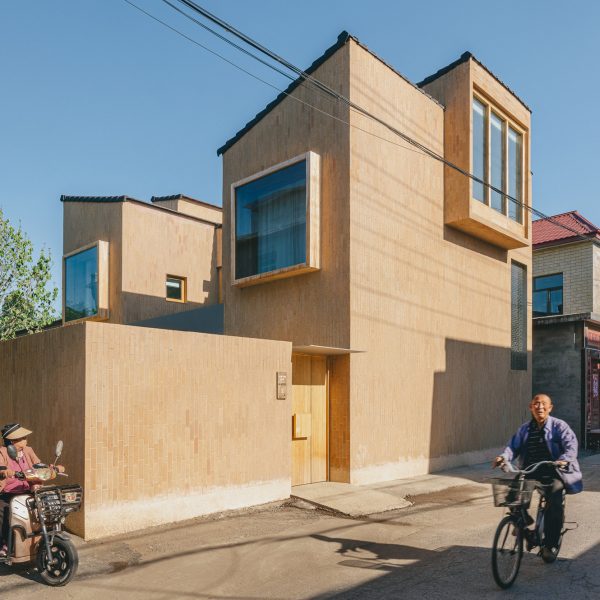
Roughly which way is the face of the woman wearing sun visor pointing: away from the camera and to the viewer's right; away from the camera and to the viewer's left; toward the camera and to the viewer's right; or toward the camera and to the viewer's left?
toward the camera and to the viewer's right

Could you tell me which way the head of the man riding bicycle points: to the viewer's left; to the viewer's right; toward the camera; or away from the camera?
toward the camera

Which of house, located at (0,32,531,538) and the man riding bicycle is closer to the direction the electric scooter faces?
the man riding bicycle

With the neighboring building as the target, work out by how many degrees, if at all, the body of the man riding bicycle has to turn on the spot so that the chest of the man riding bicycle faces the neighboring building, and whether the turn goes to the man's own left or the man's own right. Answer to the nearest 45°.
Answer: approximately 135° to the man's own right

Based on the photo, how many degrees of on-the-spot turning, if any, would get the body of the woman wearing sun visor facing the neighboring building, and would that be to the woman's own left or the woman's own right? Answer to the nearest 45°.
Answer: approximately 90° to the woman's own left

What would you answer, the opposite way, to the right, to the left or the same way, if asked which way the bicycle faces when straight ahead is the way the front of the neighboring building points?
to the right

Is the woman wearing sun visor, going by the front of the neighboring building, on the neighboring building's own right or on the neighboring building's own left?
on the neighboring building's own right

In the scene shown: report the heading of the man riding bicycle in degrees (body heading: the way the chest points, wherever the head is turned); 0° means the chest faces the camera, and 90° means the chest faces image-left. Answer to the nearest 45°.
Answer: approximately 45°

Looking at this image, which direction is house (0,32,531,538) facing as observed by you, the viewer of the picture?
facing the viewer and to the right of the viewer

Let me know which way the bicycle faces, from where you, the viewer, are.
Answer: facing the viewer and to the left of the viewer

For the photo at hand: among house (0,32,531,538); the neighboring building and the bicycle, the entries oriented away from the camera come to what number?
0

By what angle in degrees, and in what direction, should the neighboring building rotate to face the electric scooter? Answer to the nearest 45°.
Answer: approximately 45° to its right
